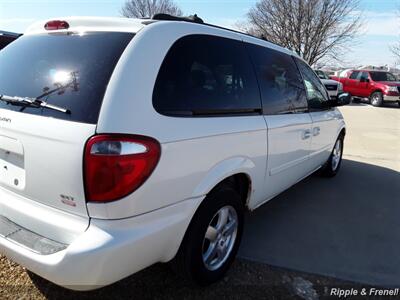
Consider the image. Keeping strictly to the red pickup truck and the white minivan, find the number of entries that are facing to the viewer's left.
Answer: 0

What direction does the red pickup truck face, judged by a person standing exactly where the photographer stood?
facing the viewer and to the right of the viewer

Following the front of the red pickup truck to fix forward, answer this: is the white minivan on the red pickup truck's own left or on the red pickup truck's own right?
on the red pickup truck's own right

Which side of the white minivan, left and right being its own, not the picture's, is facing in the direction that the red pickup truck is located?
front

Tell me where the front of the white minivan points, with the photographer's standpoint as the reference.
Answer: facing away from the viewer and to the right of the viewer
